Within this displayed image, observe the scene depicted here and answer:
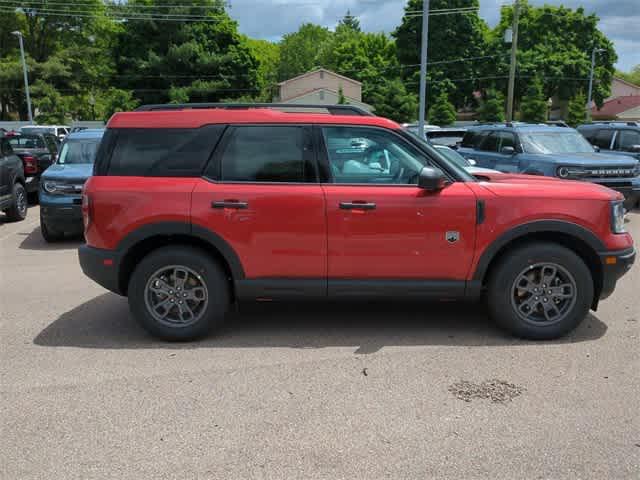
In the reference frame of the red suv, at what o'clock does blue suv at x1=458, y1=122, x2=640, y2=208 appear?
The blue suv is roughly at 10 o'clock from the red suv.

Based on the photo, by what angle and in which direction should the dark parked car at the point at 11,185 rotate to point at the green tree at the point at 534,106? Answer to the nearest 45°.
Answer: approximately 180°

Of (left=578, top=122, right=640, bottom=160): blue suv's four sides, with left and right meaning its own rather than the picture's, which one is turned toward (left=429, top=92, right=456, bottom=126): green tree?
back

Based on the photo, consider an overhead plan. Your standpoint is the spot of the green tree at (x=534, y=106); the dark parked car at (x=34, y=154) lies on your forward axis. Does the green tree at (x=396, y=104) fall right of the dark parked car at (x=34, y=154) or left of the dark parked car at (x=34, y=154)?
right

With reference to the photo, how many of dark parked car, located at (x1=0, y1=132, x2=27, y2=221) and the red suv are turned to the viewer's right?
1

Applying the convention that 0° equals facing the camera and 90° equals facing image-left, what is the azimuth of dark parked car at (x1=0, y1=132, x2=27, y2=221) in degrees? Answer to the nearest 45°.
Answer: approximately 45°

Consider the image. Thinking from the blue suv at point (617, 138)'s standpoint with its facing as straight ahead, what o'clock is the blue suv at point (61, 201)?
the blue suv at point (61, 201) is roughly at 3 o'clock from the blue suv at point (617, 138).

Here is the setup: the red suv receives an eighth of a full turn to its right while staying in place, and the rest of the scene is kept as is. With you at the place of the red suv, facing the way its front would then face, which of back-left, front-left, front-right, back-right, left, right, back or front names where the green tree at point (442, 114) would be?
back-left

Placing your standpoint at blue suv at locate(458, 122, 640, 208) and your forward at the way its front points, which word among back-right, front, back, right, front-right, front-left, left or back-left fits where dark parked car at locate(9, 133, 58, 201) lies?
back-right

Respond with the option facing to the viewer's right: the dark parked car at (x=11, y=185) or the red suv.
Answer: the red suv

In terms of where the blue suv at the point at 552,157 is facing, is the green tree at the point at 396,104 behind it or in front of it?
behind

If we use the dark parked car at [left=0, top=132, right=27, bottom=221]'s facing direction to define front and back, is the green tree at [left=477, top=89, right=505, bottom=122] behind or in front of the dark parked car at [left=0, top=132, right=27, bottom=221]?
behind

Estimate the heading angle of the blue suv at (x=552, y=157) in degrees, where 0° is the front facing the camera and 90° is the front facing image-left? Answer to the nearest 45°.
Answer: approximately 315°

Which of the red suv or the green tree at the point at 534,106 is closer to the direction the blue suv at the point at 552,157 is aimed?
the red suv

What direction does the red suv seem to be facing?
to the viewer's right

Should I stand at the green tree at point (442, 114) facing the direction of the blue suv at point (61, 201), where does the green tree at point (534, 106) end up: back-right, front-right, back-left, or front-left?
back-left
